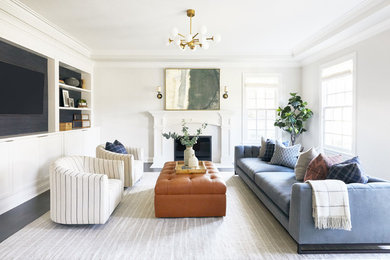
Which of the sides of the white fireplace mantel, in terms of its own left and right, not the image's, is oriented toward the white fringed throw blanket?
front

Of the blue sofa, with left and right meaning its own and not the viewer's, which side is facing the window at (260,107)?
right

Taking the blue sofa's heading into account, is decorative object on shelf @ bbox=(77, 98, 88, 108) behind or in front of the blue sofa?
in front

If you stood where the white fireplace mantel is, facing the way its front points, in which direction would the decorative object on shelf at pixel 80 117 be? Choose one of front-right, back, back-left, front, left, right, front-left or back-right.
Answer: right

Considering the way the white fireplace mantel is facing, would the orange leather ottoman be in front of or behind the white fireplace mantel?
in front

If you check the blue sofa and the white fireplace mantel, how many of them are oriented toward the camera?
1

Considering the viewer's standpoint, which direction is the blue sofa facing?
facing to the left of the viewer

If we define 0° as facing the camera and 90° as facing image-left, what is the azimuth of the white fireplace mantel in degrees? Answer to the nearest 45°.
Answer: approximately 0°

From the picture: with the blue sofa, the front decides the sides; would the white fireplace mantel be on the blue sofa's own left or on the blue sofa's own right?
on the blue sofa's own right
